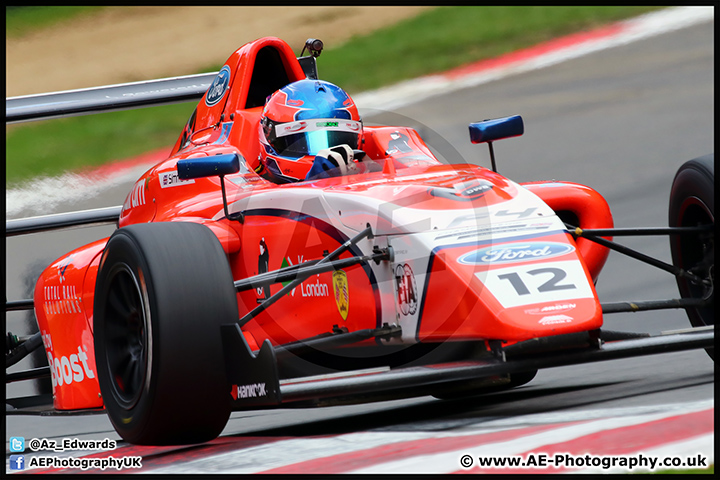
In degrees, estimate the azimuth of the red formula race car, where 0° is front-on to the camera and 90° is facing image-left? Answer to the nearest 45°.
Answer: approximately 315°

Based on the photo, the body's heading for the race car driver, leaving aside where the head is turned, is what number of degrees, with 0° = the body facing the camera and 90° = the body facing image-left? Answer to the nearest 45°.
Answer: approximately 315°
